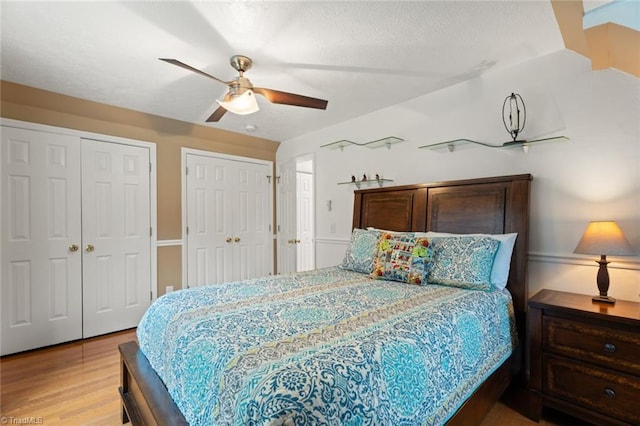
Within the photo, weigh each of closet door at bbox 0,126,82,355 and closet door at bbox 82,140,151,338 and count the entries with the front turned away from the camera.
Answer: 0

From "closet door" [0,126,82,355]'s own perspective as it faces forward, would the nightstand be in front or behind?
in front

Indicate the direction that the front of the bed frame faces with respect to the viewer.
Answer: facing the viewer and to the left of the viewer

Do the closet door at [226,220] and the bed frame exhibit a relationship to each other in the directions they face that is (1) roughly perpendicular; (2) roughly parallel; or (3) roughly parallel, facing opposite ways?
roughly perpendicular

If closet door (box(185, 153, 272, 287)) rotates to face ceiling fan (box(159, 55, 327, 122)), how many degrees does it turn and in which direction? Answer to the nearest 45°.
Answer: approximately 45° to its right

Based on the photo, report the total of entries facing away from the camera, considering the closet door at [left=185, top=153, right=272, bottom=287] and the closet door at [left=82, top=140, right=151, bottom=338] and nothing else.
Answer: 0

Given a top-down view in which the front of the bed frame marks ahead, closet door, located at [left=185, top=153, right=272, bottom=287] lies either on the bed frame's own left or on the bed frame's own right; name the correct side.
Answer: on the bed frame's own right

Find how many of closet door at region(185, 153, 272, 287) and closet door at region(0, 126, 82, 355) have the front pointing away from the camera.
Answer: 0

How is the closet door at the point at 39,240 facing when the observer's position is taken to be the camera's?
facing the viewer and to the right of the viewer
